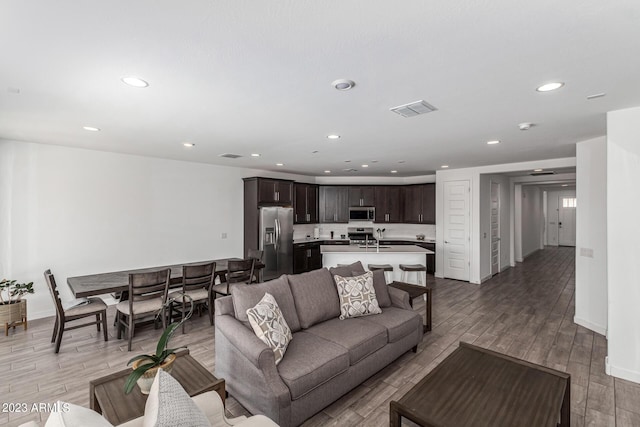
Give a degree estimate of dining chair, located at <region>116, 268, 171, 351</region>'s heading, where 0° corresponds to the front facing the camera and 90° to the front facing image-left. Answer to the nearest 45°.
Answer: approximately 135°

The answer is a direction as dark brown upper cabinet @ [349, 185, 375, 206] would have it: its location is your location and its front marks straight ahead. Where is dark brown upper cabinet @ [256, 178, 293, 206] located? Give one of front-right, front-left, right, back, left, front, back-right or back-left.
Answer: front-right

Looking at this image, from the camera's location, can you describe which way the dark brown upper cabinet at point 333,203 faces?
facing the viewer

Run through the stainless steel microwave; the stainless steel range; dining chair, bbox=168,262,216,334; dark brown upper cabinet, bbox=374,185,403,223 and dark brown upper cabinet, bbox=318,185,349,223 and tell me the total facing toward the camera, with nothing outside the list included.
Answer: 4

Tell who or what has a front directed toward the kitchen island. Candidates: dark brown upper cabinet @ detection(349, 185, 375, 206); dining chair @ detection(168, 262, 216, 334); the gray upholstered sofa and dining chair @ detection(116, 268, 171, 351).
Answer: the dark brown upper cabinet

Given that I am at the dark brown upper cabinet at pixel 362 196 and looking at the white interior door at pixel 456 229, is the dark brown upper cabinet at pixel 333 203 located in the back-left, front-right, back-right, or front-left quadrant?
back-right

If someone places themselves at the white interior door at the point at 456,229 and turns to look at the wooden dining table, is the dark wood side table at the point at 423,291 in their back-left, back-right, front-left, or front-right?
front-left

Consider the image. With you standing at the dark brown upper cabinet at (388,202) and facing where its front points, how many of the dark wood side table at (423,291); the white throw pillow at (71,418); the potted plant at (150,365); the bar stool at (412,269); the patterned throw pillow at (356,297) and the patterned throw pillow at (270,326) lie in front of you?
6

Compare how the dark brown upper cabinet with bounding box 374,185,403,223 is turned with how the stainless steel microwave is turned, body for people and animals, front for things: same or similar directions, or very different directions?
same or similar directions

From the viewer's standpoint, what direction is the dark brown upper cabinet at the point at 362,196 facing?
toward the camera

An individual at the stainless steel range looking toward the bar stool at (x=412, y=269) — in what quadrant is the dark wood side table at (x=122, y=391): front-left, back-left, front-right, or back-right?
front-right

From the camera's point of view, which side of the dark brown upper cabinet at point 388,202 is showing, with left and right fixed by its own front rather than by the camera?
front

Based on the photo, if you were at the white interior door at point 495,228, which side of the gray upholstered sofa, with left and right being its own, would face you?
left

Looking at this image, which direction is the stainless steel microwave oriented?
toward the camera

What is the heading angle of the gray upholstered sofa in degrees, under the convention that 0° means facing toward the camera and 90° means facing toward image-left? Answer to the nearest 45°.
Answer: approximately 315°

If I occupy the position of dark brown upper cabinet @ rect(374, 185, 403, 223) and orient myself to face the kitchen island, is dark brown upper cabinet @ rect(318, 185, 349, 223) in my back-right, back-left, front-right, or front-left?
front-right

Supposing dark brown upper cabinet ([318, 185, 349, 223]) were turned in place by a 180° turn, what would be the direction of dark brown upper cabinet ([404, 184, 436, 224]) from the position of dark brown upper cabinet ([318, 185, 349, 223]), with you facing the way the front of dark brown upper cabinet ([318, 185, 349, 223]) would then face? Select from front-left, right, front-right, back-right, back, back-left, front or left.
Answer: right

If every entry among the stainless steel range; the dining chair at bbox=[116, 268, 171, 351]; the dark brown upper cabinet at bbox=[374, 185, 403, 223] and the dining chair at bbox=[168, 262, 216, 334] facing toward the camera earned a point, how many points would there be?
2

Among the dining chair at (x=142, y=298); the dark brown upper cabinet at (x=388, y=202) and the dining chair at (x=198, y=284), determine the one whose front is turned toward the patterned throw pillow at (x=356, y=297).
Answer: the dark brown upper cabinet
